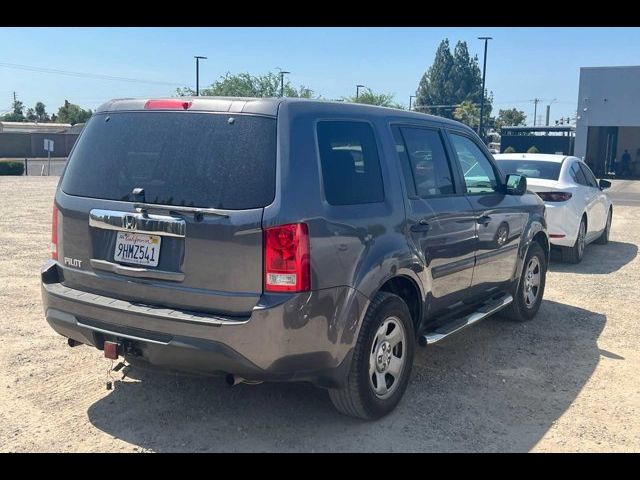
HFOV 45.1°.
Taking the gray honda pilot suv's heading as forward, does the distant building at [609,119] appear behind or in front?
in front

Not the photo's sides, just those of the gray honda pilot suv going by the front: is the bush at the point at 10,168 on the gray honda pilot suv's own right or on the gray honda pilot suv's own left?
on the gray honda pilot suv's own left

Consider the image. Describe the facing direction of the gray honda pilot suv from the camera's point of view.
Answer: facing away from the viewer and to the right of the viewer

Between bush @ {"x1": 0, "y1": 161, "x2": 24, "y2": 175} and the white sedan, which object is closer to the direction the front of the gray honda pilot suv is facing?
the white sedan

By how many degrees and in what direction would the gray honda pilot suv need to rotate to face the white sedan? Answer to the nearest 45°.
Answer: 0° — it already faces it

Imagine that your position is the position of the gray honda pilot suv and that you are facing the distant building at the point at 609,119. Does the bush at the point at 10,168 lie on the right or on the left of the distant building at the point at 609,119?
left

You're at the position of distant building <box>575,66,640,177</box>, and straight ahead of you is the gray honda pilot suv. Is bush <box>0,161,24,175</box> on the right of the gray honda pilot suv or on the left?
right
